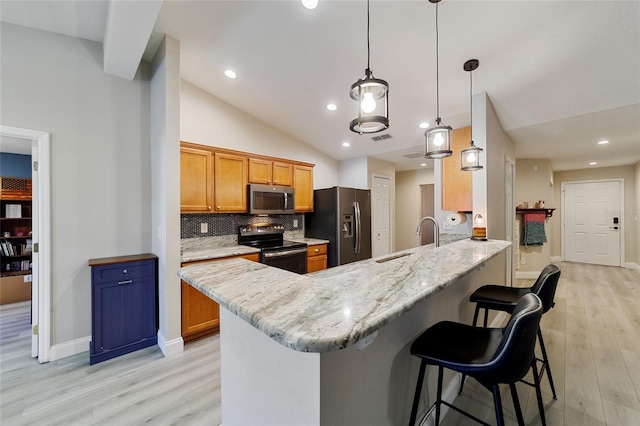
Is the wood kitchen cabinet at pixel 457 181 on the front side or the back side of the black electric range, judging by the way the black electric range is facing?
on the front side

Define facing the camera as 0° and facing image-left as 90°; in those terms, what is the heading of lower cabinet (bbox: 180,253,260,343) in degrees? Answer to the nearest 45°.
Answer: approximately 315°

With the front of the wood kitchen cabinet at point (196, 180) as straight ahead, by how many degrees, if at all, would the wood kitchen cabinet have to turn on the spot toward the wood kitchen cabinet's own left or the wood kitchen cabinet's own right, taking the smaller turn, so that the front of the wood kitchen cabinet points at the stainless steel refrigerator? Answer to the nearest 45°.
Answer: approximately 45° to the wood kitchen cabinet's own left

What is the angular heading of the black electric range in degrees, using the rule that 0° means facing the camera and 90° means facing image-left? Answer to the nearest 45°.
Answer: approximately 315°

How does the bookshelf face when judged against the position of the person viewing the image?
facing the viewer

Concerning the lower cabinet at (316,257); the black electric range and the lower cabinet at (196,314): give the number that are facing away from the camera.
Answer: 0

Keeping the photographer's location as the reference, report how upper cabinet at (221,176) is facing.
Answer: facing the viewer and to the right of the viewer

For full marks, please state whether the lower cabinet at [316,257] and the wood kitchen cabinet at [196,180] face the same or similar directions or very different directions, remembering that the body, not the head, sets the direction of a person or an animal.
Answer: same or similar directions

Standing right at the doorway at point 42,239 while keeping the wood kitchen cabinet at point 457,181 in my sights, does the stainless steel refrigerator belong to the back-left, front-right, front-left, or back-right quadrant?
front-left

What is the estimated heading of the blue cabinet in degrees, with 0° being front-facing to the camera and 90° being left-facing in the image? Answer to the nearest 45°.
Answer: approximately 315°

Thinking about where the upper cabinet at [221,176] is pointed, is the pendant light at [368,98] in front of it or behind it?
in front
